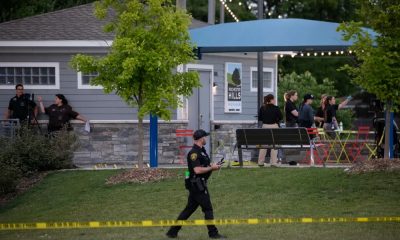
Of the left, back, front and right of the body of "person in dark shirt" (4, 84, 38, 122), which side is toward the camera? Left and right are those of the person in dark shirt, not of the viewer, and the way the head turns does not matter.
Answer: front

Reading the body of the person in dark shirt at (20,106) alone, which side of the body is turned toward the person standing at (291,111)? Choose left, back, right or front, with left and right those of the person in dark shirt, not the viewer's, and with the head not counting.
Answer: left

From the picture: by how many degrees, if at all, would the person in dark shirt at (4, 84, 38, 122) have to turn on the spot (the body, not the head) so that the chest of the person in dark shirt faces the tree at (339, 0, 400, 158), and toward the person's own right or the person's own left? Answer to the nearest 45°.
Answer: approximately 45° to the person's own left

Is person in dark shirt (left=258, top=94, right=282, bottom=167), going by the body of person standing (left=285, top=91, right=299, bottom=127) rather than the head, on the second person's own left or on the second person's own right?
on the second person's own right

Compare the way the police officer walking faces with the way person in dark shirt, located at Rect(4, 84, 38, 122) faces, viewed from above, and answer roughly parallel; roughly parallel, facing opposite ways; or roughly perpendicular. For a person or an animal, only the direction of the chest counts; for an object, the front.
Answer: roughly perpendicular

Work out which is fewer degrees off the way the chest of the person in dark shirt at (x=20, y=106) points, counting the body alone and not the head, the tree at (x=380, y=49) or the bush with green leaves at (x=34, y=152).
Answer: the bush with green leaves

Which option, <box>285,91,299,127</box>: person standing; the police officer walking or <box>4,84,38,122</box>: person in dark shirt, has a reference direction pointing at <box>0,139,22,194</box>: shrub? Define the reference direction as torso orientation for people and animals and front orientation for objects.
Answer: the person in dark shirt

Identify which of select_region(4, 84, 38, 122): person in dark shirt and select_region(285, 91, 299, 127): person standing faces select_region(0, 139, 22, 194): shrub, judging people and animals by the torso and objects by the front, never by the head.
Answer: the person in dark shirt
